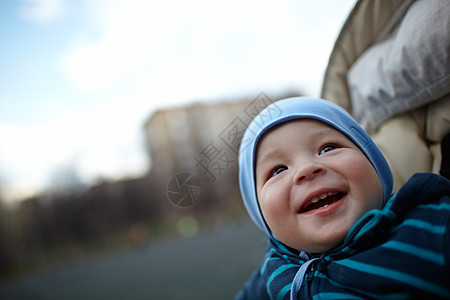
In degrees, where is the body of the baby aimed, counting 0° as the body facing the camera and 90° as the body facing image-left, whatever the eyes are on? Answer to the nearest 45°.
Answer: approximately 45°

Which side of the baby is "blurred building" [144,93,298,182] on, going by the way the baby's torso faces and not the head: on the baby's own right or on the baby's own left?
on the baby's own right
